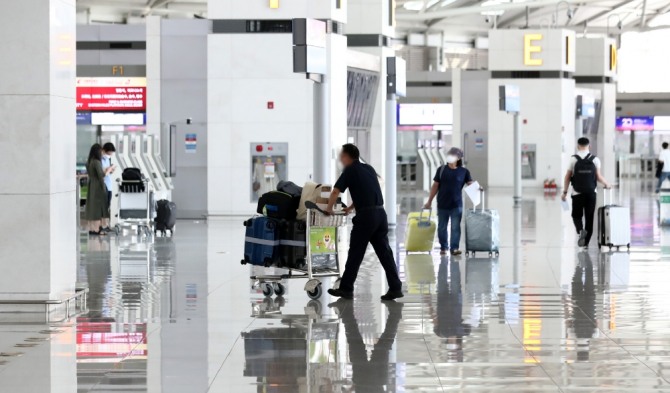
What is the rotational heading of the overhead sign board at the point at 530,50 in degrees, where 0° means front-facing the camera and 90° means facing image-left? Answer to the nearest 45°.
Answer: approximately 0°

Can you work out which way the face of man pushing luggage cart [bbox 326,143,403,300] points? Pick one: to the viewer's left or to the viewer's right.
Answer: to the viewer's left

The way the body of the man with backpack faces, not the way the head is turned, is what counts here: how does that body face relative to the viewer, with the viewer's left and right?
facing away from the viewer
